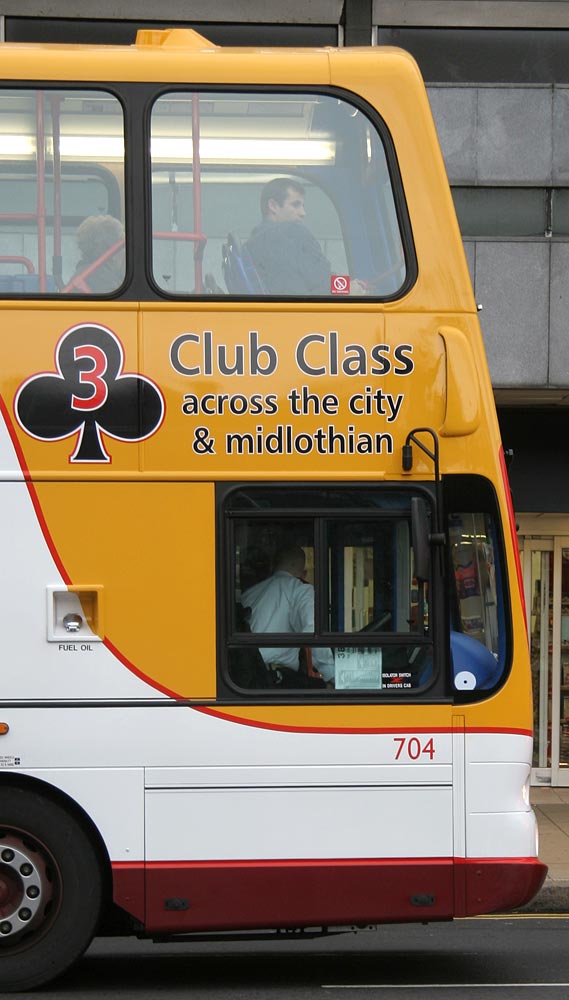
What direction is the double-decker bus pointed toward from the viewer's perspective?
to the viewer's right

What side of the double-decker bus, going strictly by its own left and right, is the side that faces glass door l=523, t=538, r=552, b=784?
left

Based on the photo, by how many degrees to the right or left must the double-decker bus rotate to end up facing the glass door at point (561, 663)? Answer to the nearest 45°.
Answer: approximately 90° to its left
